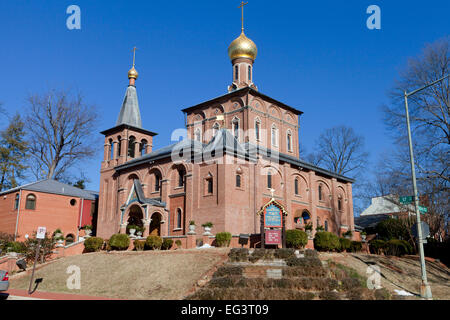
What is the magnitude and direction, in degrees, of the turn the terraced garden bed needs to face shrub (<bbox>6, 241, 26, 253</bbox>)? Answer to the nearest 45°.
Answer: approximately 135° to its right

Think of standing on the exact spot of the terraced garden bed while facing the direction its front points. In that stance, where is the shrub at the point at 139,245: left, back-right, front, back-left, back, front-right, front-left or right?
back-right

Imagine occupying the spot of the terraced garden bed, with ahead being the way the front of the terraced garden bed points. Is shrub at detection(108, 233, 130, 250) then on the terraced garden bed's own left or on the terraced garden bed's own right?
on the terraced garden bed's own right

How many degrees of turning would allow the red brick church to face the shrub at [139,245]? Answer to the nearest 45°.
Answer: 0° — it already faces it

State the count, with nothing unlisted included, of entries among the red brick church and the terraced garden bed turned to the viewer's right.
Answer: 0

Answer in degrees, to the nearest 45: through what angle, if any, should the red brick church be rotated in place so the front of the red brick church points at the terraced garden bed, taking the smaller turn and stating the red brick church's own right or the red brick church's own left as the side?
approximately 45° to the red brick church's own left

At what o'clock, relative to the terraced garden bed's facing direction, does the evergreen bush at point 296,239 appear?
The evergreen bush is roughly at 6 o'clock from the terraced garden bed.

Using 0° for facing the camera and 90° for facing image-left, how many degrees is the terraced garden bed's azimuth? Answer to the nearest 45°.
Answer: approximately 0°

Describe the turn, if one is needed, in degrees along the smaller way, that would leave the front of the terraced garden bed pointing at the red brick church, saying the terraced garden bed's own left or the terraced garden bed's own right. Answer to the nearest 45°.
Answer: approximately 180°

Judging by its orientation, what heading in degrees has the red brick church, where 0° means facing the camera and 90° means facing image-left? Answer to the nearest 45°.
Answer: approximately 45°
